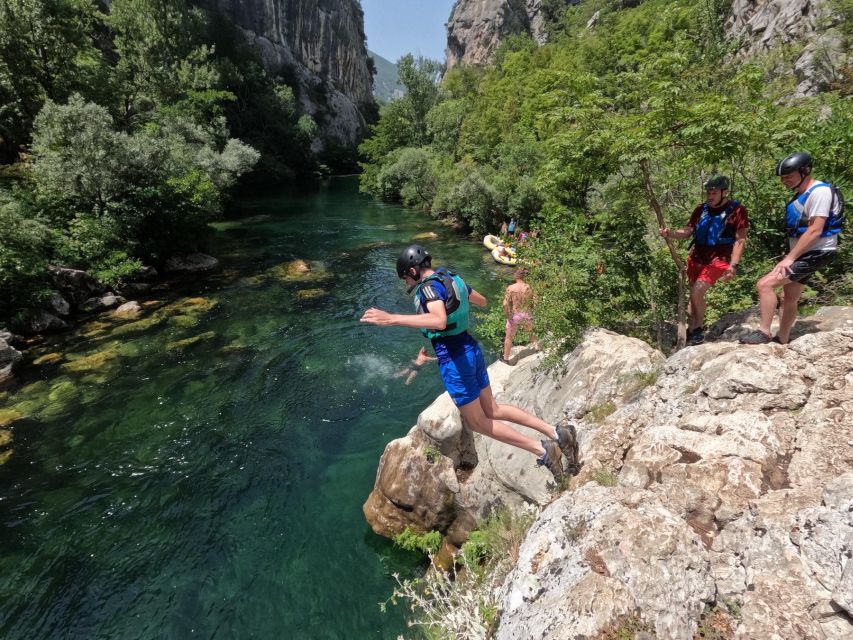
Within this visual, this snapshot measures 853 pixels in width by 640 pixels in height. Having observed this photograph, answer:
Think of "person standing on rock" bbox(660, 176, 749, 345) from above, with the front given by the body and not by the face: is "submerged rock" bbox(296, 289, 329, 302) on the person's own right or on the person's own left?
on the person's own right

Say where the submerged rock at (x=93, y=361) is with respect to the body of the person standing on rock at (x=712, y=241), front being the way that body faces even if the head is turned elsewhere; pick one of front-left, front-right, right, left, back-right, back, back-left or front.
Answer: front-right

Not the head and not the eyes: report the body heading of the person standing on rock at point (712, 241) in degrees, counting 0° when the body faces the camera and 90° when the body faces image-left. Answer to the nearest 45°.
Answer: approximately 45°

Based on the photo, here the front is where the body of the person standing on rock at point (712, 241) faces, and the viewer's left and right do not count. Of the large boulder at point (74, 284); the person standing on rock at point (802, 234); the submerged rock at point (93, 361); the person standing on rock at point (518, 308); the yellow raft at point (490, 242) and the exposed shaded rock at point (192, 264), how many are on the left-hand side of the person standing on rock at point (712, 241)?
1

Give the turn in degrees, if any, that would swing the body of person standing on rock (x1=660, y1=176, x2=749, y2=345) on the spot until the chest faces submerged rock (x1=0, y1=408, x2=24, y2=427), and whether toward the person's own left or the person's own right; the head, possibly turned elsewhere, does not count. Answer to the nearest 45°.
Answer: approximately 45° to the person's own right

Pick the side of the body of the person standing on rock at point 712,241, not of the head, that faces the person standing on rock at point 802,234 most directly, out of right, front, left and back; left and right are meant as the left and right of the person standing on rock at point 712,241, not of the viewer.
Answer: left

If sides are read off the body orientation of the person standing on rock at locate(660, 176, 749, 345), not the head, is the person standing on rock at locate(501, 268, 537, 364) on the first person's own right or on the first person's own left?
on the first person's own right
